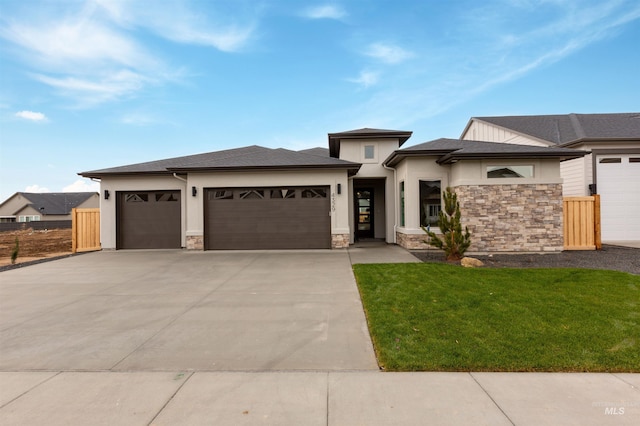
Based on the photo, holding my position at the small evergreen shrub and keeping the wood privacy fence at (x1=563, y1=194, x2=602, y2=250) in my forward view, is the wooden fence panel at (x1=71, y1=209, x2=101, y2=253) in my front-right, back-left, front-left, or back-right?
back-left

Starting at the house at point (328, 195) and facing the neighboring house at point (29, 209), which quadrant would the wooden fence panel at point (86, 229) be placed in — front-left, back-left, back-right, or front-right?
front-left

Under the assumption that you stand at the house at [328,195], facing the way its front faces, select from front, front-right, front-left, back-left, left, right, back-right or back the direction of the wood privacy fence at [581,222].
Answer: left

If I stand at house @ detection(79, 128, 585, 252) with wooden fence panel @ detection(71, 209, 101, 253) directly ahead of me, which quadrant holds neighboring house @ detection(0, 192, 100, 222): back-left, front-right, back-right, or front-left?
front-right

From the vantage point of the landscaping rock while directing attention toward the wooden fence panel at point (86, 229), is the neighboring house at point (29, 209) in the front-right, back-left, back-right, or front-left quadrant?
front-right

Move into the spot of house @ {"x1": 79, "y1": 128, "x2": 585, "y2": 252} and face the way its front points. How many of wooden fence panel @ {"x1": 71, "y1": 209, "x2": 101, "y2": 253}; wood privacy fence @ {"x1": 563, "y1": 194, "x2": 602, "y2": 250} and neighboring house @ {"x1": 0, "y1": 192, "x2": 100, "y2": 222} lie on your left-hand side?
1

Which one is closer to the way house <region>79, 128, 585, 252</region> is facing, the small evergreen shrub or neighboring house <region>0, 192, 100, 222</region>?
the small evergreen shrub

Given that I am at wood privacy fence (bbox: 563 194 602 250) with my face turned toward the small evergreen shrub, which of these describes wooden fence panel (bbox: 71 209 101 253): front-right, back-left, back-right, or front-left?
front-right

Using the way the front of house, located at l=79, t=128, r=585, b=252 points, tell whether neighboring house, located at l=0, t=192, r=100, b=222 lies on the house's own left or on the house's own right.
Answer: on the house's own right

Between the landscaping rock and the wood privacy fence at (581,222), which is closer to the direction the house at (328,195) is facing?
the landscaping rock

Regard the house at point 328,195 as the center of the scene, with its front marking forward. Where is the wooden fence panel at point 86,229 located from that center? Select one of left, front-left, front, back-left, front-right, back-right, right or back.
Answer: right

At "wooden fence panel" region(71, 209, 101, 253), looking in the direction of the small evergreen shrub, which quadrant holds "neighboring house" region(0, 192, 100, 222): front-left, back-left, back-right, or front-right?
back-left

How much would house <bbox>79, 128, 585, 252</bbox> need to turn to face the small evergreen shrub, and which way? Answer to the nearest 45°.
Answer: approximately 45° to its left

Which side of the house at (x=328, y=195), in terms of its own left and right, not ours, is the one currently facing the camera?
front

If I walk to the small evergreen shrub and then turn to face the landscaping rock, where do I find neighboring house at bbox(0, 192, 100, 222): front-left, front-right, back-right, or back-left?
back-right

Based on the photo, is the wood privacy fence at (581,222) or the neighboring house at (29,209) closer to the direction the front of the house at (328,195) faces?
the wood privacy fence
